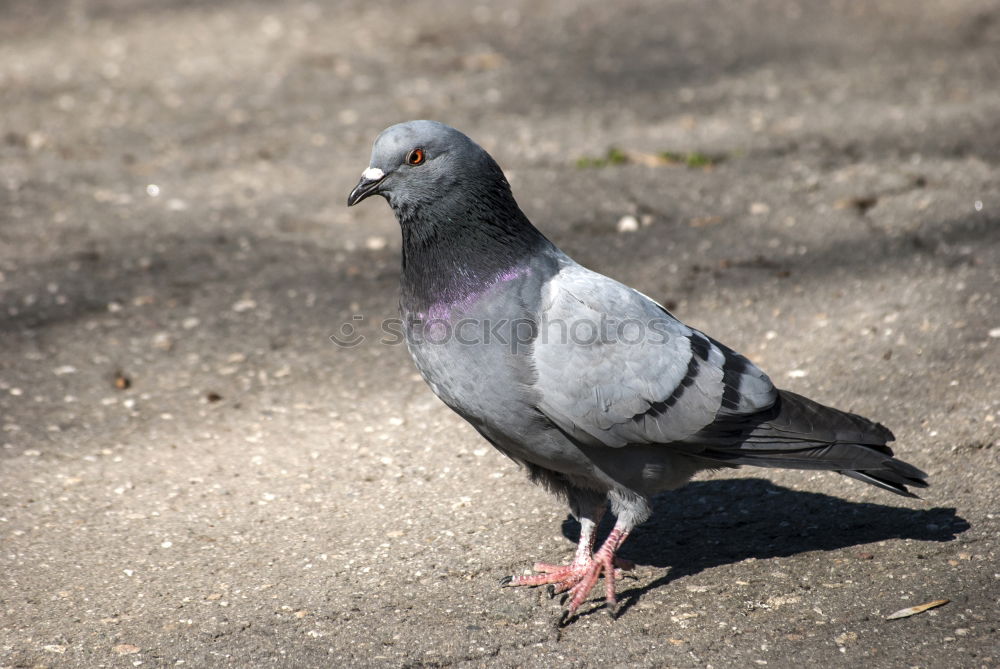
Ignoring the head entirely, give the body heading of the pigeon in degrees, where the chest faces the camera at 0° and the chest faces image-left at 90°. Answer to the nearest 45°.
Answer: approximately 90°

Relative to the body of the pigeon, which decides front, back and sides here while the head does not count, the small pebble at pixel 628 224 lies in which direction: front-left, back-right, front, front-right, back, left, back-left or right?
right
